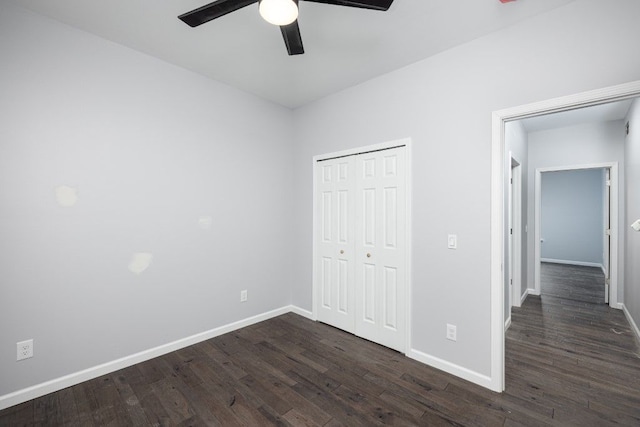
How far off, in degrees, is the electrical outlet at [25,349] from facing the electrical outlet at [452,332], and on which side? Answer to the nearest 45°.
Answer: approximately 45° to its left

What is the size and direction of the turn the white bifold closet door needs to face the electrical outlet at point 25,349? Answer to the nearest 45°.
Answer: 0° — it already faces it

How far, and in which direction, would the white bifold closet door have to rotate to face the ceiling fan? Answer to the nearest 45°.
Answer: approximately 45° to its left

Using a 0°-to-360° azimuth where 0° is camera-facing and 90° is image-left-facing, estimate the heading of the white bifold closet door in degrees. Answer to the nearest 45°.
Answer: approximately 45°

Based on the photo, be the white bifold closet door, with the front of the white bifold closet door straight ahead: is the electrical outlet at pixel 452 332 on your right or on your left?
on your left

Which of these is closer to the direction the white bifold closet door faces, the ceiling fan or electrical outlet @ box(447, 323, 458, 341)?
the ceiling fan

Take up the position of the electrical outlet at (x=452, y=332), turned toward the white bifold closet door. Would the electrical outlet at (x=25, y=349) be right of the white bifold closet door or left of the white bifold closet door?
left

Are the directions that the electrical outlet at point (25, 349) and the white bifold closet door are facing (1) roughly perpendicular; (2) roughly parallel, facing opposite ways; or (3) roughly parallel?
roughly perpendicular

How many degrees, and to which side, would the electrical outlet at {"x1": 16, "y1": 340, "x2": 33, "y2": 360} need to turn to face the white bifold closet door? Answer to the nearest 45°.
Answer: approximately 45° to its left

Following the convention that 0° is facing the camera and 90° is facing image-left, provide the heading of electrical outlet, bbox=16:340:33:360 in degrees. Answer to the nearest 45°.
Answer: approximately 0°
